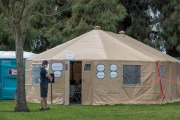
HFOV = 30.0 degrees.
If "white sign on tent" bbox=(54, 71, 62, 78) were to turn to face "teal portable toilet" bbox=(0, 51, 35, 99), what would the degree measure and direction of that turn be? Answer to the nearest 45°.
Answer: approximately 135° to its right

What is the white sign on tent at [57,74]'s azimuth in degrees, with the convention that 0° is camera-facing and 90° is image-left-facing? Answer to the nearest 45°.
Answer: approximately 0°

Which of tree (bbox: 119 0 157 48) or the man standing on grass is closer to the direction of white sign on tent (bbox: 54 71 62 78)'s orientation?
the man standing on grass

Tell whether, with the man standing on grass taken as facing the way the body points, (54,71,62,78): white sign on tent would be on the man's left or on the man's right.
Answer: on the man's left

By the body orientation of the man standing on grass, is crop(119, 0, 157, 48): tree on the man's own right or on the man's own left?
on the man's own left

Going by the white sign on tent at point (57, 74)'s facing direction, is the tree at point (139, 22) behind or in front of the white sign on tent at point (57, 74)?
behind

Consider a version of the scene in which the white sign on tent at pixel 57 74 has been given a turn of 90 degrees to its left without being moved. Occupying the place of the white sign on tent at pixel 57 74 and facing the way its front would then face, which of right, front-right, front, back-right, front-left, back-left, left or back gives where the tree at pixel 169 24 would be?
front-left

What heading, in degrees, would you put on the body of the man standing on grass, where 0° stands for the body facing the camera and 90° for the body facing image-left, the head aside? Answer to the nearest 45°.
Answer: approximately 270°

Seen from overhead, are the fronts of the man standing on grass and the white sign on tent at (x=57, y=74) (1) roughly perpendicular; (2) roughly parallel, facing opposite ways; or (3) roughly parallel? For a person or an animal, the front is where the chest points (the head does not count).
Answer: roughly perpendicular

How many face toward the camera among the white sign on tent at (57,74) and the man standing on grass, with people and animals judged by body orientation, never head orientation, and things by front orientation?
1
